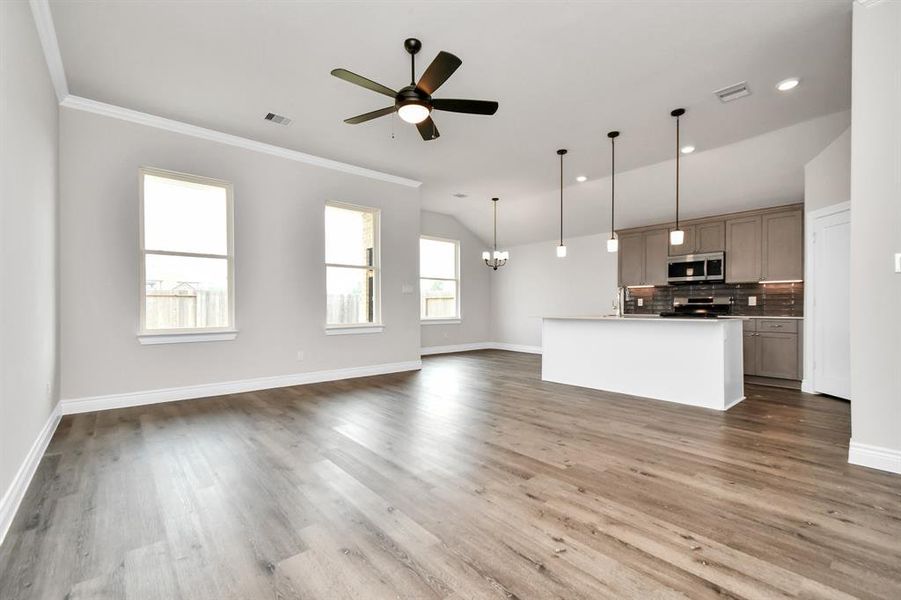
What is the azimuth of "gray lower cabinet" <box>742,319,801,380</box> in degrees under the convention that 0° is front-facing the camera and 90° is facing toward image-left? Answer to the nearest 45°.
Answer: approximately 0°

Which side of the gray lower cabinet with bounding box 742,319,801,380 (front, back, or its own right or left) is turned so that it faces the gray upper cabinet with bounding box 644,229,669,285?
right

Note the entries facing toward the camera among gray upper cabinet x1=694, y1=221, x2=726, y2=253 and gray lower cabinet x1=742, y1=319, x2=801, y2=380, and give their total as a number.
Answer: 2

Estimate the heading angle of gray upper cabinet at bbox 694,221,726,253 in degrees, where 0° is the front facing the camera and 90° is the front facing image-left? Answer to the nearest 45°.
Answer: approximately 0°
